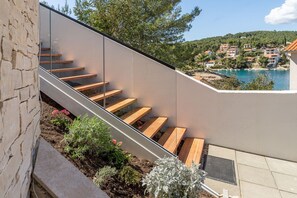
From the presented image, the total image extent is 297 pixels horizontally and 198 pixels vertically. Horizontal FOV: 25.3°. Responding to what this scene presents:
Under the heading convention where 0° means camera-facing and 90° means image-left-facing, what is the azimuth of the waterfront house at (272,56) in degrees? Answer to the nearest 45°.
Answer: approximately 0°

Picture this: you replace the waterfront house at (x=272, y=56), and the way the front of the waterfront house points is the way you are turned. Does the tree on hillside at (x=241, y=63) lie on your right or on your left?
on your right

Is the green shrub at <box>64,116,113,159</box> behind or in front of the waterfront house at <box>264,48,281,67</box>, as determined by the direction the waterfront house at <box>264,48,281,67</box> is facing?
in front

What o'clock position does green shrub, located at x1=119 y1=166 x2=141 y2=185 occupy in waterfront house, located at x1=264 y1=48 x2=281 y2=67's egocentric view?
The green shrub is roughly at 12 o'clock from the waterfront house.

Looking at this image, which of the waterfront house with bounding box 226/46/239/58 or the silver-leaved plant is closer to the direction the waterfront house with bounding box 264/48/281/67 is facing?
the silver-leaved plant

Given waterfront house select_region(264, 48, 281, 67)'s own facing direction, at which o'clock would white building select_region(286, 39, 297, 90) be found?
The white building is roughly at 12 o'clock from the waterfront house.

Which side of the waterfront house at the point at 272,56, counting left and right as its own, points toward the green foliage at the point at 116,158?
front

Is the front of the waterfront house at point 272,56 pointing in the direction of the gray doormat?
yes

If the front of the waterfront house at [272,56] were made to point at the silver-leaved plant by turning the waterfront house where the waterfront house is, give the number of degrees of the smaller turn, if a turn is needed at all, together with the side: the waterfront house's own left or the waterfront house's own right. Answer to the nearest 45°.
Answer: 0° — it already faces it

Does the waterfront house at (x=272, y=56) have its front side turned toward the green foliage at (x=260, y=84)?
yes
